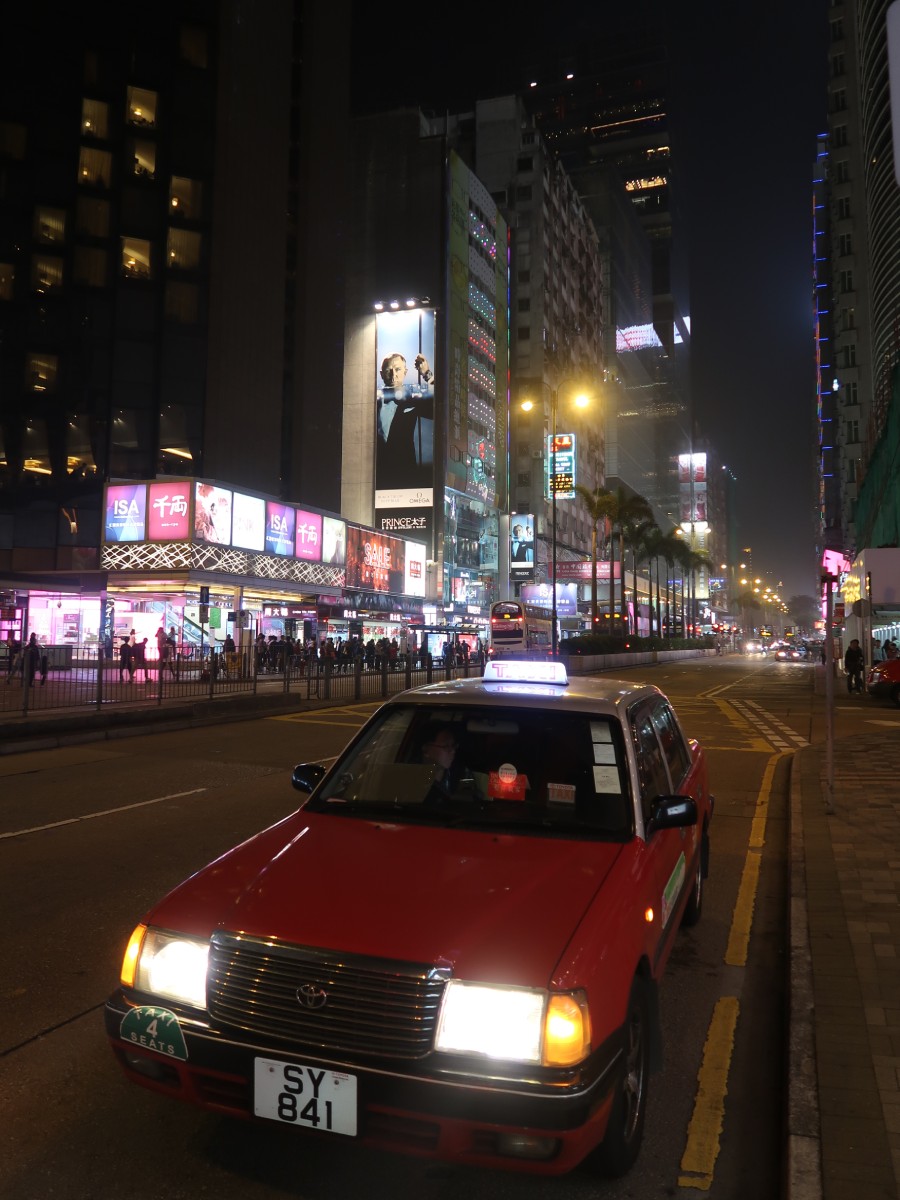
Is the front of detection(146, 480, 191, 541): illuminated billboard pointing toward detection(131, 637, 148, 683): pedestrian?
yes

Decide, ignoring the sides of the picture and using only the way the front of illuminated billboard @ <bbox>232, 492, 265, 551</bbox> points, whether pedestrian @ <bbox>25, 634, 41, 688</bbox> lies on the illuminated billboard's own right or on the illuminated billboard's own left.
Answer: on the illuminated billboard's own right

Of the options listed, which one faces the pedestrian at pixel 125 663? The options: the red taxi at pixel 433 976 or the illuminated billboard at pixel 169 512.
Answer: the illuminated billboard

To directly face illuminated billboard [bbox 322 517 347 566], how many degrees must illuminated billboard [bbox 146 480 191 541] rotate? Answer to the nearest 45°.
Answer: approximately 135° to its left

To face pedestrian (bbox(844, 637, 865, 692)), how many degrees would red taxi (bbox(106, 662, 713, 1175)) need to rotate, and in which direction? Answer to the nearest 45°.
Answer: approximately 180°

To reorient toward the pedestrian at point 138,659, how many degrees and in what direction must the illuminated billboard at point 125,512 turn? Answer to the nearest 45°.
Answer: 0° — it already faces them

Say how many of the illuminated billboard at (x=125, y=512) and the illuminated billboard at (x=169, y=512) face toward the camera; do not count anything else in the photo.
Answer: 2

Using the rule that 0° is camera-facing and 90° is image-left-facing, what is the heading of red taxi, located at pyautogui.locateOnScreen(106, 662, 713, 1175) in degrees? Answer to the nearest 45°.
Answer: approximately 45°

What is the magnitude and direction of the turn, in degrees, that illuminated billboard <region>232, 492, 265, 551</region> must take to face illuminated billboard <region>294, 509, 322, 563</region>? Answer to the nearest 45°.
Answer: approximately 90° to its left

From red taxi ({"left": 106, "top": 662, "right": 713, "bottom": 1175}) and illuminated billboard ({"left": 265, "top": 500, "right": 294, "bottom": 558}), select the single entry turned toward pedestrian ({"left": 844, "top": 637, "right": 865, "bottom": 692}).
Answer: the illuminated billboard
